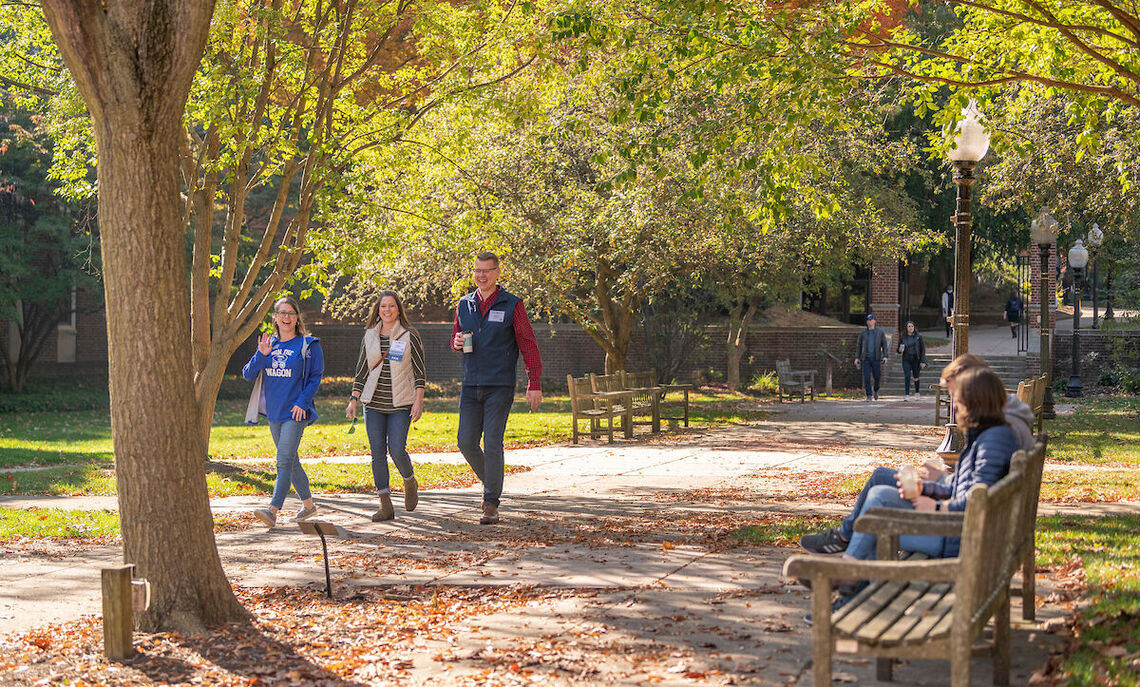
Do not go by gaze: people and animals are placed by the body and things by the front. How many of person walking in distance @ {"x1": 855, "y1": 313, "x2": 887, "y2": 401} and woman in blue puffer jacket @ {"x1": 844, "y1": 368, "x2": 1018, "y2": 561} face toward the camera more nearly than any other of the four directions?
1

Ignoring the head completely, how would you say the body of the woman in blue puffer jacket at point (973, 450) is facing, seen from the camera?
to the viewer's left

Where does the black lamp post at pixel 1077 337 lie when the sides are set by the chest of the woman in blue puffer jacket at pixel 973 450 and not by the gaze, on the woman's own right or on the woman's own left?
on the woman's own right

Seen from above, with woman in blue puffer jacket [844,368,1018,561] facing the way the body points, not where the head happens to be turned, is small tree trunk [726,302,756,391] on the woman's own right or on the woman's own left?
on the woman's own right

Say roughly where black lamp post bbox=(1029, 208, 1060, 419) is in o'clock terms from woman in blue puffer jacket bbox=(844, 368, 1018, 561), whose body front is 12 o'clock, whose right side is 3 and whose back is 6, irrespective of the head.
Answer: The black lamp post is roughly at 3 o'clock from the woman in blue puffer jacket.

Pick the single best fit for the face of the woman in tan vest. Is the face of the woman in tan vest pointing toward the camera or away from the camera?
toward the camera

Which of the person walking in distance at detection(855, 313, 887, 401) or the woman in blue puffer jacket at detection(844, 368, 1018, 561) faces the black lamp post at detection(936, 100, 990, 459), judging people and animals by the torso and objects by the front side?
the person walking in distance

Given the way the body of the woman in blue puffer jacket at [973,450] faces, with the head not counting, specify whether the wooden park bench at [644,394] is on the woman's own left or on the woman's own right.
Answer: on the woman's own right

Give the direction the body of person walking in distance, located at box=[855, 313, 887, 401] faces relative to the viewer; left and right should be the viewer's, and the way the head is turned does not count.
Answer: facing the viewer

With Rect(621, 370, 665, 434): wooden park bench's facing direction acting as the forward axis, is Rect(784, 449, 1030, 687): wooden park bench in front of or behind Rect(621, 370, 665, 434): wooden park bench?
in front

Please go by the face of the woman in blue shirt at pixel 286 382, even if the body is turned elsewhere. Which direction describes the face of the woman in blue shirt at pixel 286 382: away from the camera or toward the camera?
toward the camera

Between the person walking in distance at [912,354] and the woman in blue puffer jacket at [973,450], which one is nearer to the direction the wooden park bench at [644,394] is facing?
the woman in blue puffer jacket

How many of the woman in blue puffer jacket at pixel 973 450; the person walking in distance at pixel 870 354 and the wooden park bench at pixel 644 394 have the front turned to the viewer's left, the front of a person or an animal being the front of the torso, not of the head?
1

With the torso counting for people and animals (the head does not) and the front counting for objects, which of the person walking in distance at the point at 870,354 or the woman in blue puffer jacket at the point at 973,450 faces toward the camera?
the person walking in distance

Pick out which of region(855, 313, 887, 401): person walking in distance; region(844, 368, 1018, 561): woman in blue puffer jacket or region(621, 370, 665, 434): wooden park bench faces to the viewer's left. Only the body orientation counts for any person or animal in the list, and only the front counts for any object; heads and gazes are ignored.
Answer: the woman in blue puffer jacket

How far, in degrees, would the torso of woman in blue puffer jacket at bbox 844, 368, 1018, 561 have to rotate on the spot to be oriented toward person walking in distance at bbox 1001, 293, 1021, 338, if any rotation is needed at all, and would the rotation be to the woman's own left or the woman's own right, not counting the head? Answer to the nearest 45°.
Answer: approximately 90° to the woman's own right

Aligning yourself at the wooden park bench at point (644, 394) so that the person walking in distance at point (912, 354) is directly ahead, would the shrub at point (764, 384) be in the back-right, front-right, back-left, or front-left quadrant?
front-left

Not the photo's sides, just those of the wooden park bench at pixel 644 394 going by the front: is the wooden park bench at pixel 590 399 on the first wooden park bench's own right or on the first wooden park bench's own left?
on the first wooden park bench's own right
